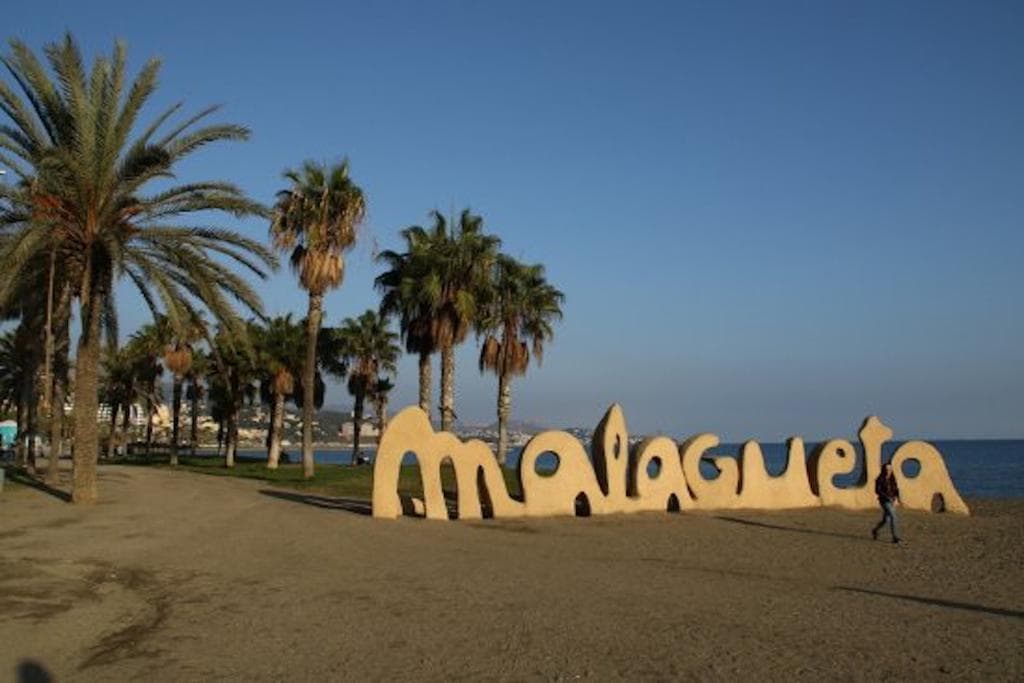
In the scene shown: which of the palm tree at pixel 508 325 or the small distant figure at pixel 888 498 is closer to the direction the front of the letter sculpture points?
the small distant figure

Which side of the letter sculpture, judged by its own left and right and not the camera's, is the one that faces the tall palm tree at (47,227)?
right

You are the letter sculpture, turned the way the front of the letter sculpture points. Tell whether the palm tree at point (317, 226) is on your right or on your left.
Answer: on your right

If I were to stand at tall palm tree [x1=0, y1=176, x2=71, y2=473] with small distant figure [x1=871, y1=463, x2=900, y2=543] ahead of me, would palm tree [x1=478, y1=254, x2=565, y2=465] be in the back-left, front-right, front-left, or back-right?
front-left

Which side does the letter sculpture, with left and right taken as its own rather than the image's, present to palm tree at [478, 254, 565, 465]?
back

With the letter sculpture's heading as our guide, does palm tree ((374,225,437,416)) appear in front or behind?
behind

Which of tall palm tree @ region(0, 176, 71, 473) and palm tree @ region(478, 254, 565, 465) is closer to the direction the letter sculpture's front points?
the tall palm tree

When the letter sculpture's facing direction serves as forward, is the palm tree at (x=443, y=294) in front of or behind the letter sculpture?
behind

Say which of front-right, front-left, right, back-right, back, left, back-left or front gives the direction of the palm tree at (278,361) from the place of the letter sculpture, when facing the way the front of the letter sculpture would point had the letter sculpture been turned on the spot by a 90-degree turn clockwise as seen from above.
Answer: front-right

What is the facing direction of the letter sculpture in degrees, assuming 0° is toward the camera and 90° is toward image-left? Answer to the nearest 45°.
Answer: approximately 0°
